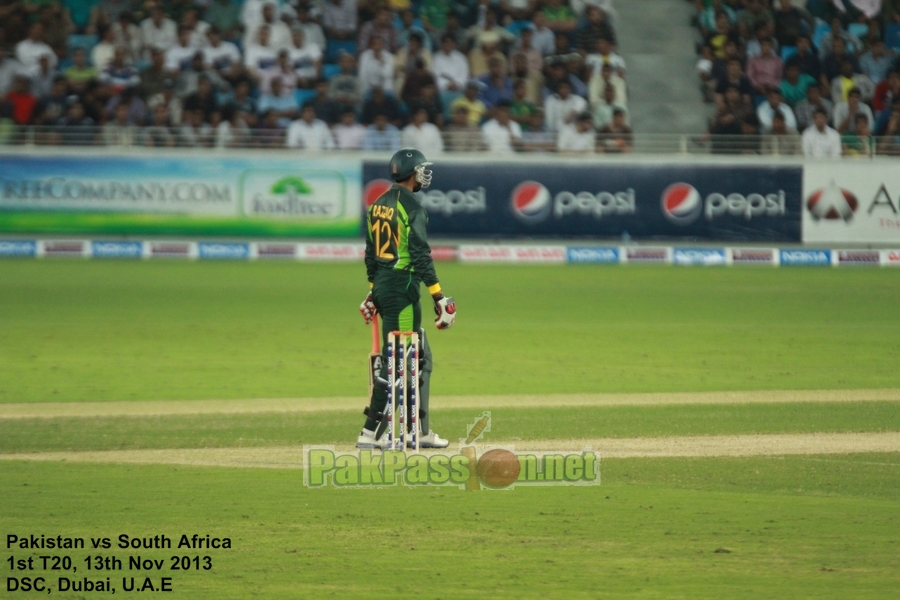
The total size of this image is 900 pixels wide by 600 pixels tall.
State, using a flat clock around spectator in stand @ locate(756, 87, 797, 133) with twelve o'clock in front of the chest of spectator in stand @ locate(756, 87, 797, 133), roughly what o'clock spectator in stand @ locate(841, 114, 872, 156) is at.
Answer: spectator in stand @ locate(841, 114, 872, 156) is roughly at 9 o'clock from spectator in stand @ locate(756, 87, 797, 133).

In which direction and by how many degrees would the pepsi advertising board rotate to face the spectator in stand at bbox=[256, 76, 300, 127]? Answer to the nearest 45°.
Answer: approximately 90° to its right

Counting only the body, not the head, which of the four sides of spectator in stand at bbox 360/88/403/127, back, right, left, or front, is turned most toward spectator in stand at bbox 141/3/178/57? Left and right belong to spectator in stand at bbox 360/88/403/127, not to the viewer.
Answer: right

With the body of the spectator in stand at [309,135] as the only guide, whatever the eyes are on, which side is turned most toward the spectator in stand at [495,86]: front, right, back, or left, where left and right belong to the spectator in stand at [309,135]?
left

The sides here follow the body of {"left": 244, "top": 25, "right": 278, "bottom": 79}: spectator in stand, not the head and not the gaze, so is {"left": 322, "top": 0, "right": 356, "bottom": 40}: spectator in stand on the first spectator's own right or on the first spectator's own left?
on the first spectator's own left

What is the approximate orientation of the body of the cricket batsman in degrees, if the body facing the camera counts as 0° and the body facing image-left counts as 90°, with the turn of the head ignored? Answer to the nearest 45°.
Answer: approximately 225°

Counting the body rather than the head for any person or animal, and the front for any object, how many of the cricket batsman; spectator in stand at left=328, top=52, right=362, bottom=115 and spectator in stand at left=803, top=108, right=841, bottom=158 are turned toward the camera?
2

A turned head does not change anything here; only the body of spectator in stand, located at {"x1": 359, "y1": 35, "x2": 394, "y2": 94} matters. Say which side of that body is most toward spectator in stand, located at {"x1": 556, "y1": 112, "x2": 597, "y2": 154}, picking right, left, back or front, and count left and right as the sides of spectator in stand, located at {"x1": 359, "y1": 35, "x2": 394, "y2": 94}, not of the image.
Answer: left

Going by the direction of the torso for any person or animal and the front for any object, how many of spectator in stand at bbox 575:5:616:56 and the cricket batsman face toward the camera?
1

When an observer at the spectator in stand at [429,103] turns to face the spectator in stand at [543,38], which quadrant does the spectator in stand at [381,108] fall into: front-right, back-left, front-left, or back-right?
back-left
